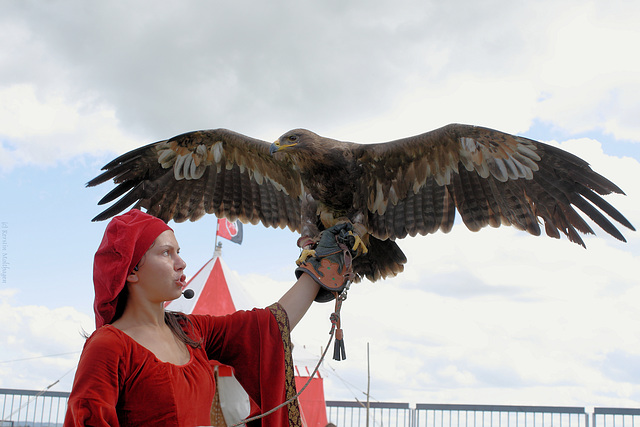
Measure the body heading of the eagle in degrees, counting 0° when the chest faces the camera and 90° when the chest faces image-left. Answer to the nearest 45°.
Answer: approximately 45°
